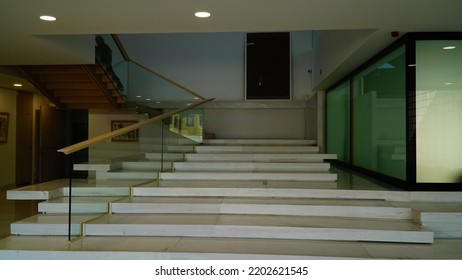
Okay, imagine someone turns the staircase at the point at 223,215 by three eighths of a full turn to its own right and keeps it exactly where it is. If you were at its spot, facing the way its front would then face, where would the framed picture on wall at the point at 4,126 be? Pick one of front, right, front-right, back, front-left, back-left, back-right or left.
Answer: front

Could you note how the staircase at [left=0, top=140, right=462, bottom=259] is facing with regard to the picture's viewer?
facing the viewer

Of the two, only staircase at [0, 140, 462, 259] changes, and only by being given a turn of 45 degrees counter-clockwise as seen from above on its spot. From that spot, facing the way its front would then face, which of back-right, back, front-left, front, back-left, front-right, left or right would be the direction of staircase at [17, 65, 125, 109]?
back

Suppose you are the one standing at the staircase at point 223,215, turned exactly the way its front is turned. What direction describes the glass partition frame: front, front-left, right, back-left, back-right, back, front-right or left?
left
